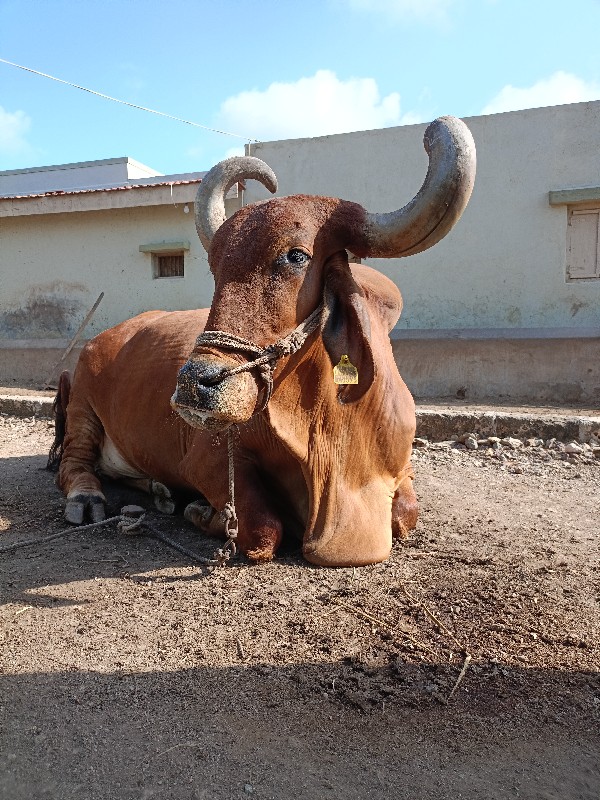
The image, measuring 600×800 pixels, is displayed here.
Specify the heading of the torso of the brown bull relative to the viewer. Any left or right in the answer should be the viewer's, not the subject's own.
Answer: facing the viewer and to the right of the viewer

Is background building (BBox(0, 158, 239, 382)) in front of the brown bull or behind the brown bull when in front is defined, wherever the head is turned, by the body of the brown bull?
behind

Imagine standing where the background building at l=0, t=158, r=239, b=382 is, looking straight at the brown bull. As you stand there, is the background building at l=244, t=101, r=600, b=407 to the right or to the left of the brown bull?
left

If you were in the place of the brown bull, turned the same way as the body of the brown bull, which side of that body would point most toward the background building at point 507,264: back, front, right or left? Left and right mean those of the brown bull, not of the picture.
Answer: left

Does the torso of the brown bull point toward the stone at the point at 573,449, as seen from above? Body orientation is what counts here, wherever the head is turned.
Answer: no

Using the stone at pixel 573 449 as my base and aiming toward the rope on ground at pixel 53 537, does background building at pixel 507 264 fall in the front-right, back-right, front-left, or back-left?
back-right

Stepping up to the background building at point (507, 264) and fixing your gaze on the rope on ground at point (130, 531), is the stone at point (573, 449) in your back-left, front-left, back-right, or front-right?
front-left
